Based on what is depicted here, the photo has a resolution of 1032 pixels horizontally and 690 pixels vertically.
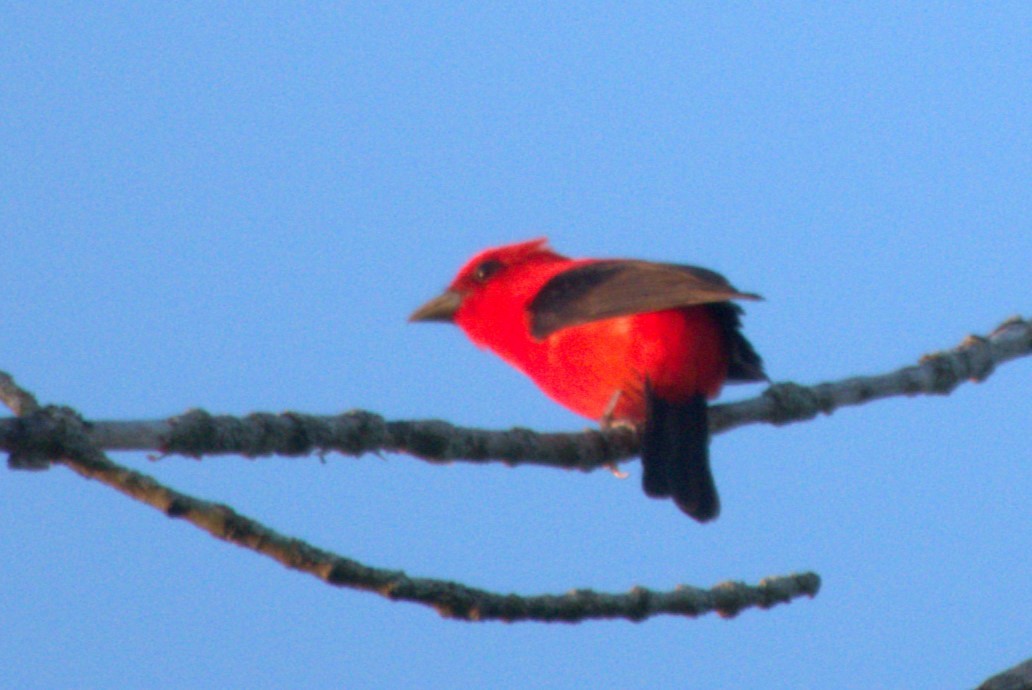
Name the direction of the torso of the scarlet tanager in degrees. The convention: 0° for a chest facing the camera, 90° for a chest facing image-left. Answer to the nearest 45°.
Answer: approximately 90°
